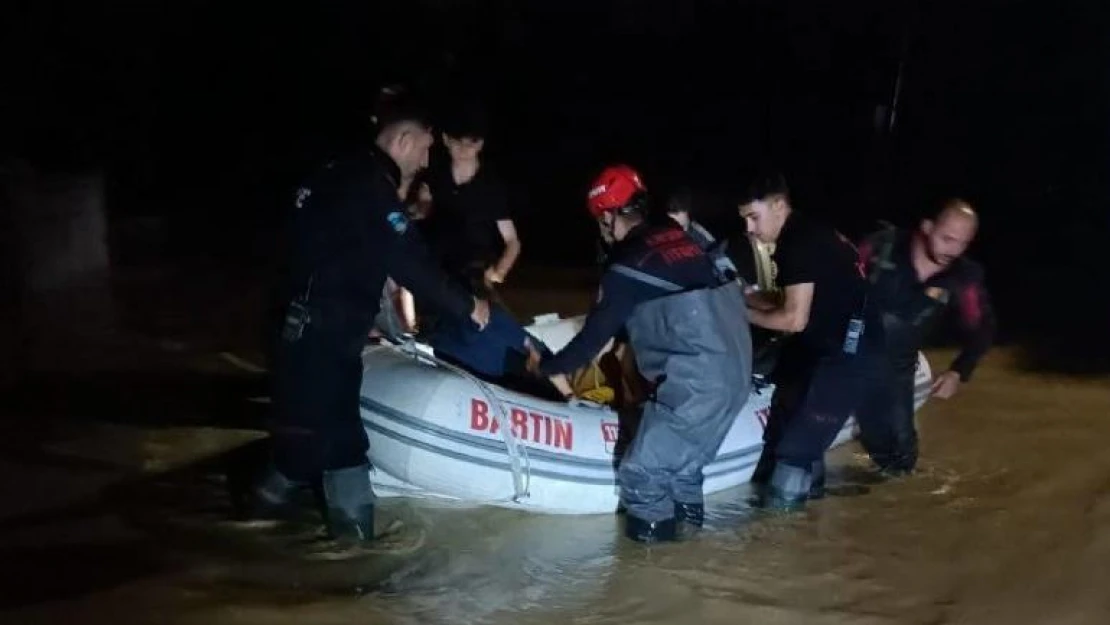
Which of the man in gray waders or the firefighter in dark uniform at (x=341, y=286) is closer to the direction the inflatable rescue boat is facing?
the firefighter in dark uniform

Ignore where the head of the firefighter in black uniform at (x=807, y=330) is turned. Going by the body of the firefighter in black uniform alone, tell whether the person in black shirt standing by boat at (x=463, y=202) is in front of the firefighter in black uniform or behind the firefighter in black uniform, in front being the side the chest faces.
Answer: in front

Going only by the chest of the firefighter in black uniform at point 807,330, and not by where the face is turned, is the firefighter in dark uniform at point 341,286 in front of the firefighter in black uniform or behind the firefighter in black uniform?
in front

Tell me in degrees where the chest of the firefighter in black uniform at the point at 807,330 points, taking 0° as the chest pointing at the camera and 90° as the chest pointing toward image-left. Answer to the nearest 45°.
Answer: approximately 90°

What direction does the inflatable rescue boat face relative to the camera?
to the viewer's left

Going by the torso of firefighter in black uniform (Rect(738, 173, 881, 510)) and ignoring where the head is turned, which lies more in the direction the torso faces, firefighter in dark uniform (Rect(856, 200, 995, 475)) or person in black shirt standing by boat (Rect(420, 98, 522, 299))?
the person in black shirt standing by boat

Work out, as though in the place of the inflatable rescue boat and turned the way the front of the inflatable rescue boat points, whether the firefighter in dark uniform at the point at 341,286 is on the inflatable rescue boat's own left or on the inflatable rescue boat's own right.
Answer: on the inflatable rescue boat's own left

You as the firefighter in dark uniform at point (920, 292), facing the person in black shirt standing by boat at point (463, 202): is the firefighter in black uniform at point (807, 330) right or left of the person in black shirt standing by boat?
left

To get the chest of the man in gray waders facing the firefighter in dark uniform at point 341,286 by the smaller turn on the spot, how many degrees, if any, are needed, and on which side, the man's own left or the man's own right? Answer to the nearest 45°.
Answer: approximately 45° to the man's own left

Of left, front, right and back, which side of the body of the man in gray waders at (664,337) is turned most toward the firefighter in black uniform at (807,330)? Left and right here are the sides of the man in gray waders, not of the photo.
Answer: right

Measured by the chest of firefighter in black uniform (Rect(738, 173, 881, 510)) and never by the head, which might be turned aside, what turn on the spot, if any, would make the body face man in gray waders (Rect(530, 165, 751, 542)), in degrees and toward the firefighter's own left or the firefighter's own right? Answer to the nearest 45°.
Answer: approximately 45° to the firefighter's own left

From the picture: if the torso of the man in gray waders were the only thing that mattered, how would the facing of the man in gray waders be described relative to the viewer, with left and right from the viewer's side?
facing away from the viewer and to the left of the viewer
